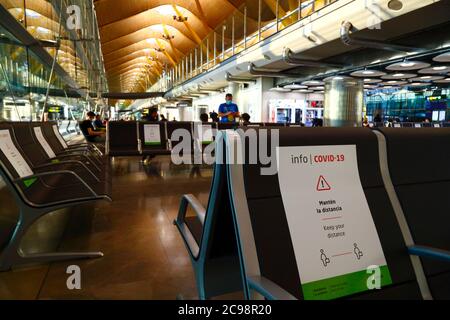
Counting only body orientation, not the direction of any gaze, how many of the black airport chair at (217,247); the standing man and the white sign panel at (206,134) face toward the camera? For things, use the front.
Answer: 2

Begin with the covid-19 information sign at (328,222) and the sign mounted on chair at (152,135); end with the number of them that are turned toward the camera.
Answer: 2

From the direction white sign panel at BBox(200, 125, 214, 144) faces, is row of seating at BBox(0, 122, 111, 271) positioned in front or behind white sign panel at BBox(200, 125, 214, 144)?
in front

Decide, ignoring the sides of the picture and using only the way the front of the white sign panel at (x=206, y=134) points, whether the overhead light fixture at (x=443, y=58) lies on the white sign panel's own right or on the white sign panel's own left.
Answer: on the white sign panel's own left

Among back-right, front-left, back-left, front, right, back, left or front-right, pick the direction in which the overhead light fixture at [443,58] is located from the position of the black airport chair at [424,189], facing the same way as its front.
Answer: back-left

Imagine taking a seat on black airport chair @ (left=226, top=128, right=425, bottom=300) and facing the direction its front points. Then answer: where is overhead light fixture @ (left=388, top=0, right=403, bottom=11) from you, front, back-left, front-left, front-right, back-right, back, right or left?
back-left

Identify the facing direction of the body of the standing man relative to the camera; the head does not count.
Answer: toward the camera

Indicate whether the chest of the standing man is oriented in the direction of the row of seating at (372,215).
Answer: yes

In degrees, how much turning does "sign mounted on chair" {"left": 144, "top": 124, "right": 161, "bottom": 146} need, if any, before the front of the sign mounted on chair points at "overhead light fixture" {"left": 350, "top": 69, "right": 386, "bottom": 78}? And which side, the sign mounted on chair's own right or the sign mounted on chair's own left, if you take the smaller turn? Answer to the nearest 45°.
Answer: approximately 135° to the sign mounted on chair's own left

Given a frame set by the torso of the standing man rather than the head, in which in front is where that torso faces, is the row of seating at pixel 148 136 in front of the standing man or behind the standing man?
in front
